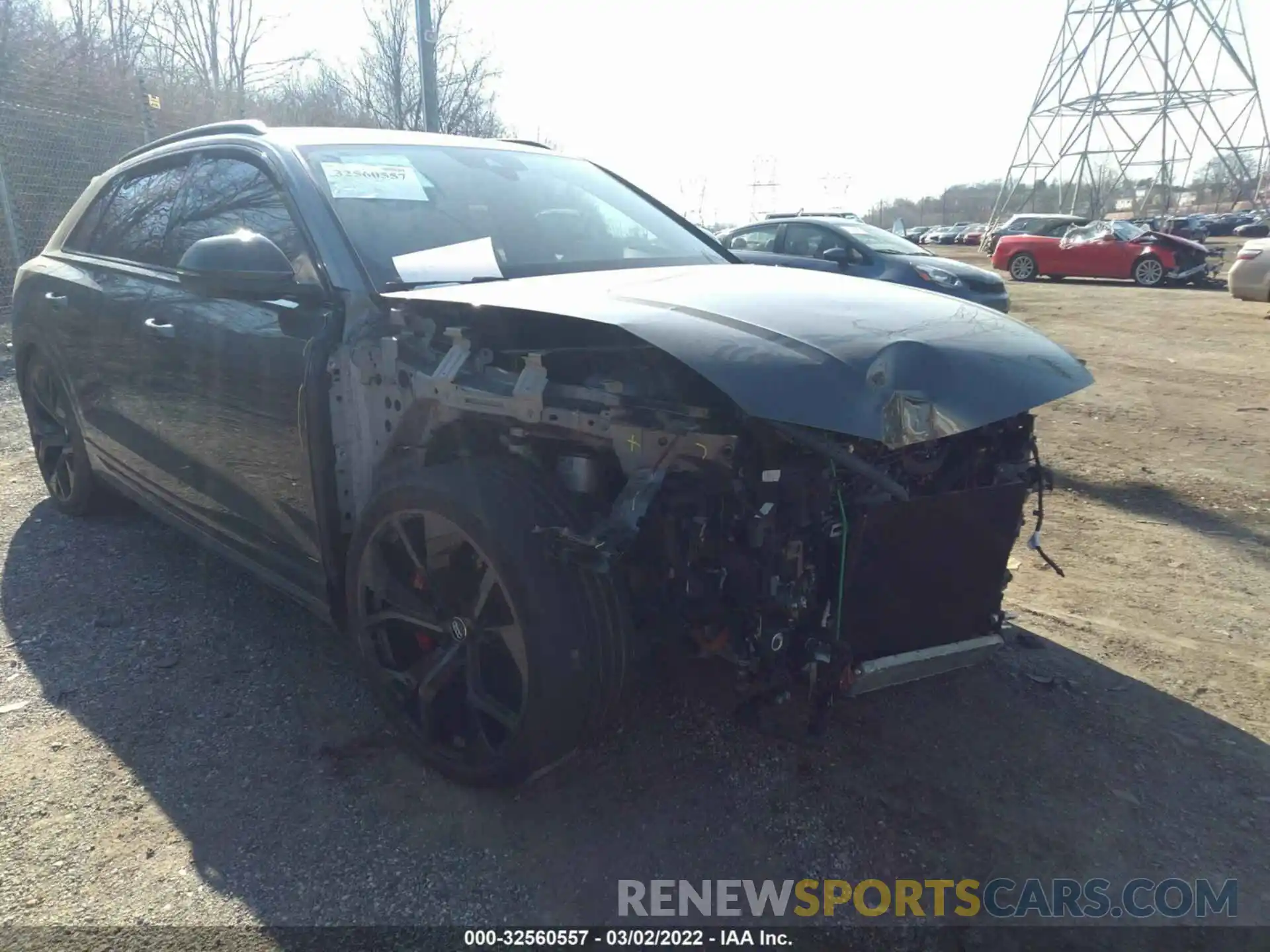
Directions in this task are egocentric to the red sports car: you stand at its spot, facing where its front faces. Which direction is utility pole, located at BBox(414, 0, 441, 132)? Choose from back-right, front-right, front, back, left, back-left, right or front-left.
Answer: back-right

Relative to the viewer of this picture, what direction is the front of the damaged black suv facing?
facing the viewer and to the right of the viewer

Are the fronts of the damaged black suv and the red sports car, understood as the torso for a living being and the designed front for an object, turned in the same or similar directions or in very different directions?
same or similar directions

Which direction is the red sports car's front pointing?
to the viewer's right

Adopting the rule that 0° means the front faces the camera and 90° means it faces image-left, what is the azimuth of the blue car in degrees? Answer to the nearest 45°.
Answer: approximately 315°

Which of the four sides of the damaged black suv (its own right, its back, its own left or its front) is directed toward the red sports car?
left

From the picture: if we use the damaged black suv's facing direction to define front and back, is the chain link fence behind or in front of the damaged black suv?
behind

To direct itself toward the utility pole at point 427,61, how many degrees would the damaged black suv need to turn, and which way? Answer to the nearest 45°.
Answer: approximately 135° to its left

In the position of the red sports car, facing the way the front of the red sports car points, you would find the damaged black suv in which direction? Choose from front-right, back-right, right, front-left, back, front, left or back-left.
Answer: right

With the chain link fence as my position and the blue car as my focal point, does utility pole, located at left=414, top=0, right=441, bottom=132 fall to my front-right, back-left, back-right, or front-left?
front-left

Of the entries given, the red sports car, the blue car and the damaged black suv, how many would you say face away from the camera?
0

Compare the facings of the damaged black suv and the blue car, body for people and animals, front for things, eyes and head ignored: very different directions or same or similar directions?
same or similar directions
